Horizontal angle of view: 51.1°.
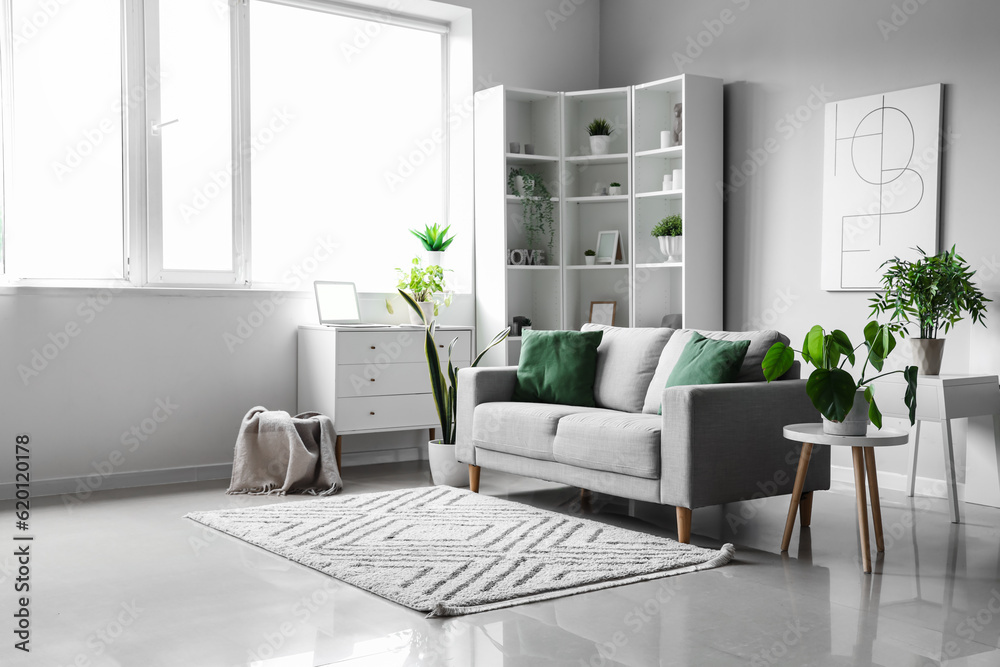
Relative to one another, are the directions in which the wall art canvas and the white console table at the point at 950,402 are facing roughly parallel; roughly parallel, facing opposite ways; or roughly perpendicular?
roughly parallel

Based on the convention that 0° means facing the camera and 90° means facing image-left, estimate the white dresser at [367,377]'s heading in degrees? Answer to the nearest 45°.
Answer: approximately 315°

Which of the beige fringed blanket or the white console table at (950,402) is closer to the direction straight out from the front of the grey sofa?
the beige fringed blanket

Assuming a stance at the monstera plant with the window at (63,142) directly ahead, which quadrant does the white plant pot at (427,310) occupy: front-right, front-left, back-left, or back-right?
front-right

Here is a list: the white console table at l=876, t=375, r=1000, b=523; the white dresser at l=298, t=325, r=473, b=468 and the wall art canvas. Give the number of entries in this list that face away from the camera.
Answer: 0

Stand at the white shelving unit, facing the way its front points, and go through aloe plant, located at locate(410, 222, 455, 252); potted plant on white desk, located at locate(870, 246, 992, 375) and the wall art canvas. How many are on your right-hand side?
1

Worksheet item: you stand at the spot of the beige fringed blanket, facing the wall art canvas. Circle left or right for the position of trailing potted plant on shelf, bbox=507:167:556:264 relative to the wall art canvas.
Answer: left

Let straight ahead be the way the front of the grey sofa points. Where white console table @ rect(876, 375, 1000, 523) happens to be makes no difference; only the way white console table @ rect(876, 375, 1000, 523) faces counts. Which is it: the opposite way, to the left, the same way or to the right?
the same way

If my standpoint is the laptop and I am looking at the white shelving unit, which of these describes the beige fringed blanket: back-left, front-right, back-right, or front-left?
back-right

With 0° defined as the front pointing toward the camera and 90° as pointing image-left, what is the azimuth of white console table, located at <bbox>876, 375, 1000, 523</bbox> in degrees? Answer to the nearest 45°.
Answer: approximately 45°

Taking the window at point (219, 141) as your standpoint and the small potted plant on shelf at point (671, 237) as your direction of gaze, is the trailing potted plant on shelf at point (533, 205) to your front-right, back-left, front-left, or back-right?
front-left

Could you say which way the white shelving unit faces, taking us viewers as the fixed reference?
facing the viewer

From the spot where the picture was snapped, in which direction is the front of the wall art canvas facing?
facing the viewer and to the left of the viewer

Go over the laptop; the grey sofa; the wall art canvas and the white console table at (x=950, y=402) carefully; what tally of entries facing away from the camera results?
0

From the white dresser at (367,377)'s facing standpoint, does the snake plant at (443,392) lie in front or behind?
in front

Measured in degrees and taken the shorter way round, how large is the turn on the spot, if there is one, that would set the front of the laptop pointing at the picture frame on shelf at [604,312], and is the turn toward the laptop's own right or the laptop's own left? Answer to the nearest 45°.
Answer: approximately 45° to the laptop's own left

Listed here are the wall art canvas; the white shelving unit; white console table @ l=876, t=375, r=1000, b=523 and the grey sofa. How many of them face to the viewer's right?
0

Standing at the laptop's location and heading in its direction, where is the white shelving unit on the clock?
The white shelving unit is roughly at 10 o'clock from the laptop.

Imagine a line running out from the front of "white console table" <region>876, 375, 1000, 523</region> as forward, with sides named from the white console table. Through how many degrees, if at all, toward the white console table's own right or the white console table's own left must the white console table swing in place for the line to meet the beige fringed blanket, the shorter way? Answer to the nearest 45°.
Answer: approximately 45° to the white console table's own right
